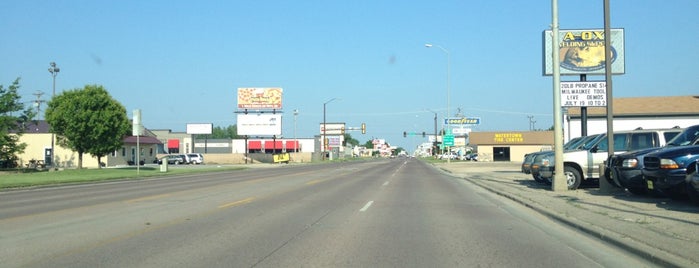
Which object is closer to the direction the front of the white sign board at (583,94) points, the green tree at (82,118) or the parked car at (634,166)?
the parked car

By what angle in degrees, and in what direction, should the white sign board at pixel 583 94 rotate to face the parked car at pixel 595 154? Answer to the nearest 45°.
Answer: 0° — it already faces it

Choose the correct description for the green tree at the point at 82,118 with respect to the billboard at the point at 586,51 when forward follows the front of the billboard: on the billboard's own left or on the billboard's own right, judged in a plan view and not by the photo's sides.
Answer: on the billboard's own right

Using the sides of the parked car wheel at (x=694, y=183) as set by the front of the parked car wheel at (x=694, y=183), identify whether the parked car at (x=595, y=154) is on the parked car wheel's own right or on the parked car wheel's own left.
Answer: on the parked car wheel's own right

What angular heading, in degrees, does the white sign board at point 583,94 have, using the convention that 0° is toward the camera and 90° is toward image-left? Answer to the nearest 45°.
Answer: approximately 0°

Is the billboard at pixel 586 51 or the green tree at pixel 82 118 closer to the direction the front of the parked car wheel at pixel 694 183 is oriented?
the green tree

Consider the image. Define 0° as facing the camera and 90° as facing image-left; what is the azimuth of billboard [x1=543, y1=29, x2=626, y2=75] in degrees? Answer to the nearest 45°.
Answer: approximately 0°

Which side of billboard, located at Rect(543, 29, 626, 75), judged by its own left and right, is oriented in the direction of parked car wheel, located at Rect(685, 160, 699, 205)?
front

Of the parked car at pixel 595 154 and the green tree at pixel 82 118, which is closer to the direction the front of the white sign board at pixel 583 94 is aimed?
the parked car

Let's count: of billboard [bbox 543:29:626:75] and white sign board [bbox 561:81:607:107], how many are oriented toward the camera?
2

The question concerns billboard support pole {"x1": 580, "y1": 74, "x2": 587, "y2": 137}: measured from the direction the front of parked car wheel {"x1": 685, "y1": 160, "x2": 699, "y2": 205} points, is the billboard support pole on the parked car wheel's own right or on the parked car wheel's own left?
on the parked car wheel's own right
